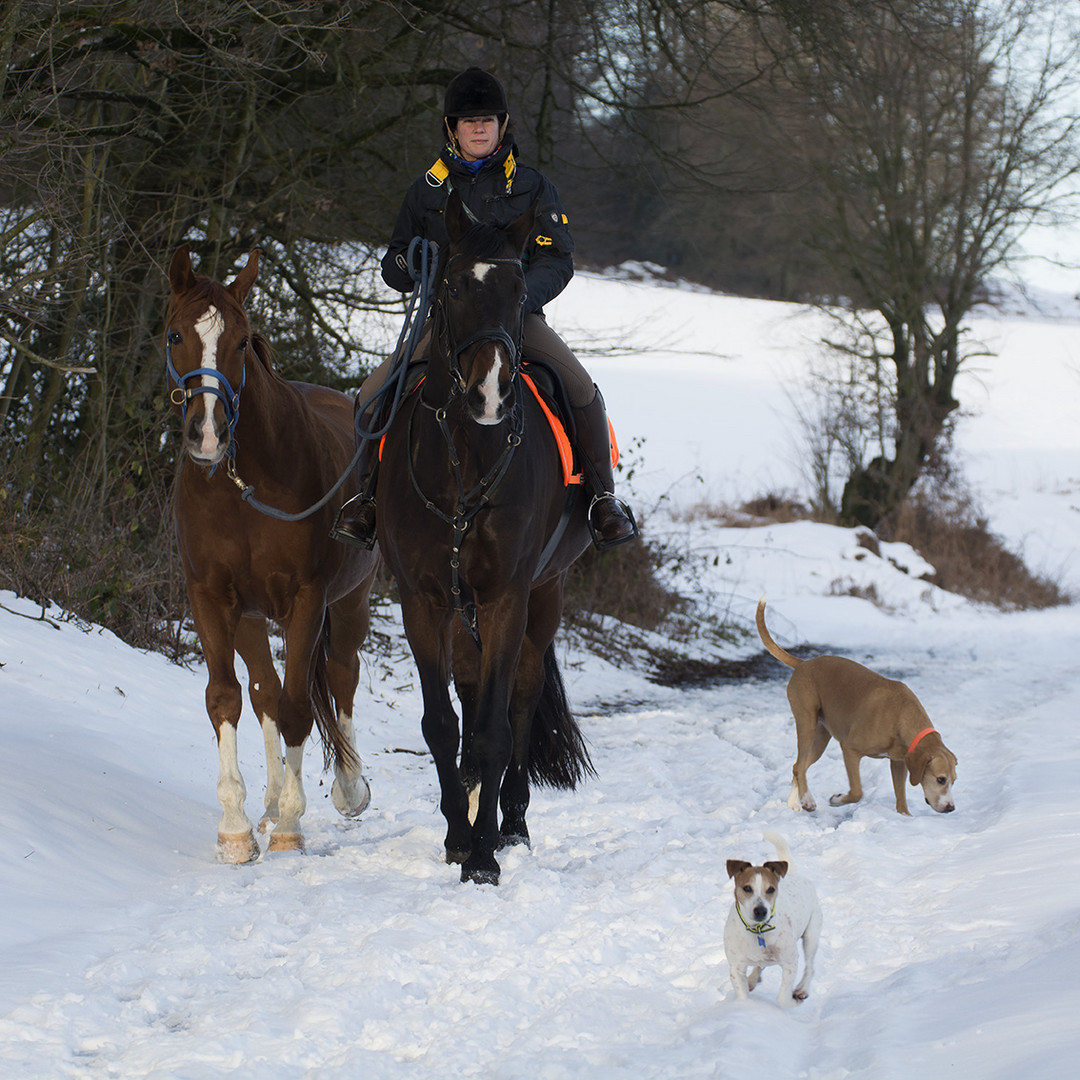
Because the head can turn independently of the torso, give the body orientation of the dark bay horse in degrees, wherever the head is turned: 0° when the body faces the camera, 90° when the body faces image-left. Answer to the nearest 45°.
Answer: approximately 0°

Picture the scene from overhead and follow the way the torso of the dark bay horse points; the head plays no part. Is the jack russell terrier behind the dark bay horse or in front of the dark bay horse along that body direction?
in front

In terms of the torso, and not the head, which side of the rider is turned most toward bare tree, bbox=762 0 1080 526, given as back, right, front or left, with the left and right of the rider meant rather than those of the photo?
back

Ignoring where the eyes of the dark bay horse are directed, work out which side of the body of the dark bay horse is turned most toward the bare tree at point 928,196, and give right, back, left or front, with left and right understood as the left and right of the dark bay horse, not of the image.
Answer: back
